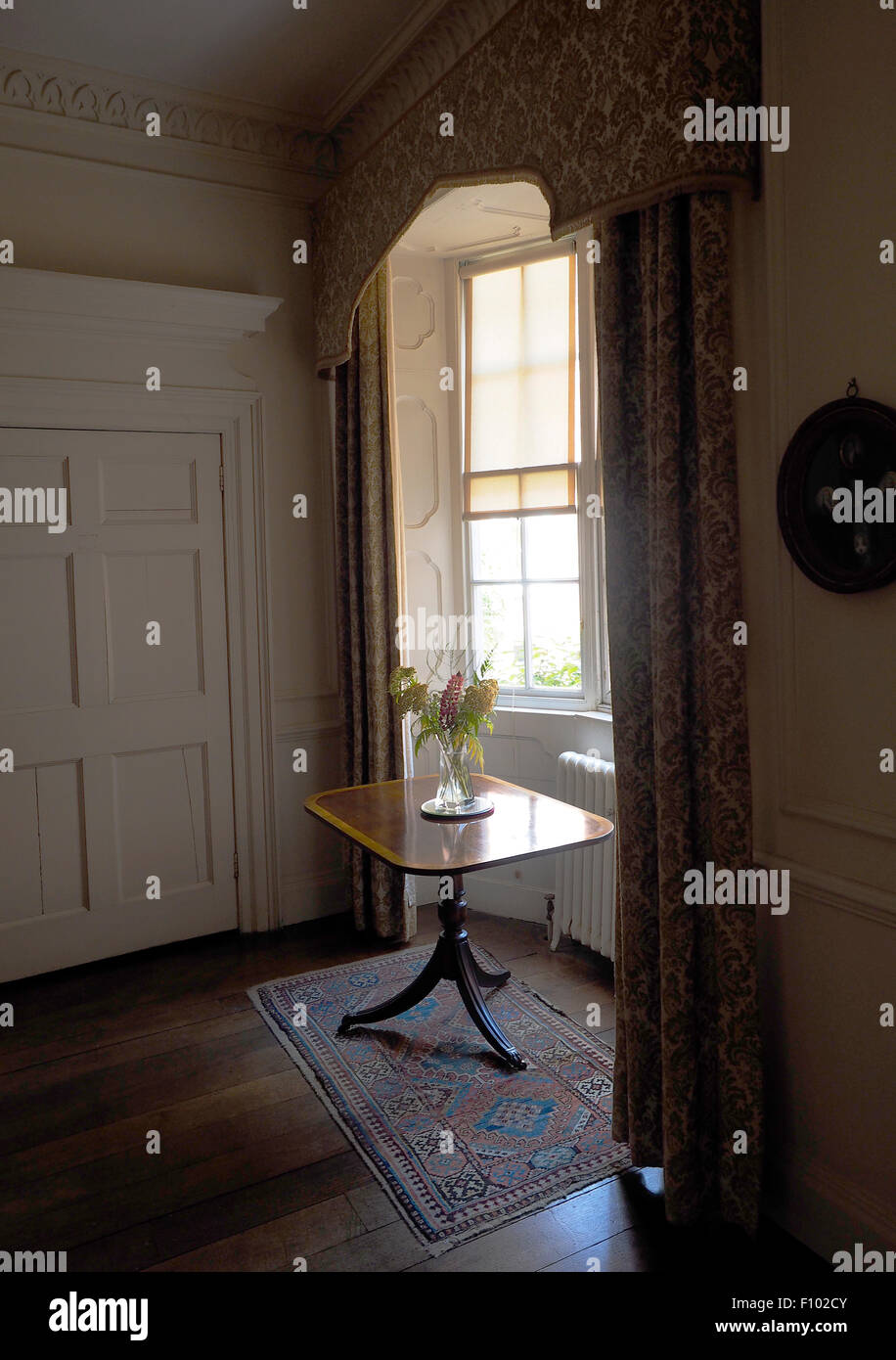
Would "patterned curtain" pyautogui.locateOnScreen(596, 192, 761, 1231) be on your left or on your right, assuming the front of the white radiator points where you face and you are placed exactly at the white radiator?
on your left

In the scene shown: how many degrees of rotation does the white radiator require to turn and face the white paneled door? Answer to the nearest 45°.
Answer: approximately 45° to its right

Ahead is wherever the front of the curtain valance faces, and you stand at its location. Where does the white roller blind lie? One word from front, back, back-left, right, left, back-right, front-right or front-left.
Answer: back-right

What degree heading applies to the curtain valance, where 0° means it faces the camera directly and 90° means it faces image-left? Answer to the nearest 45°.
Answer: approximately 45°
